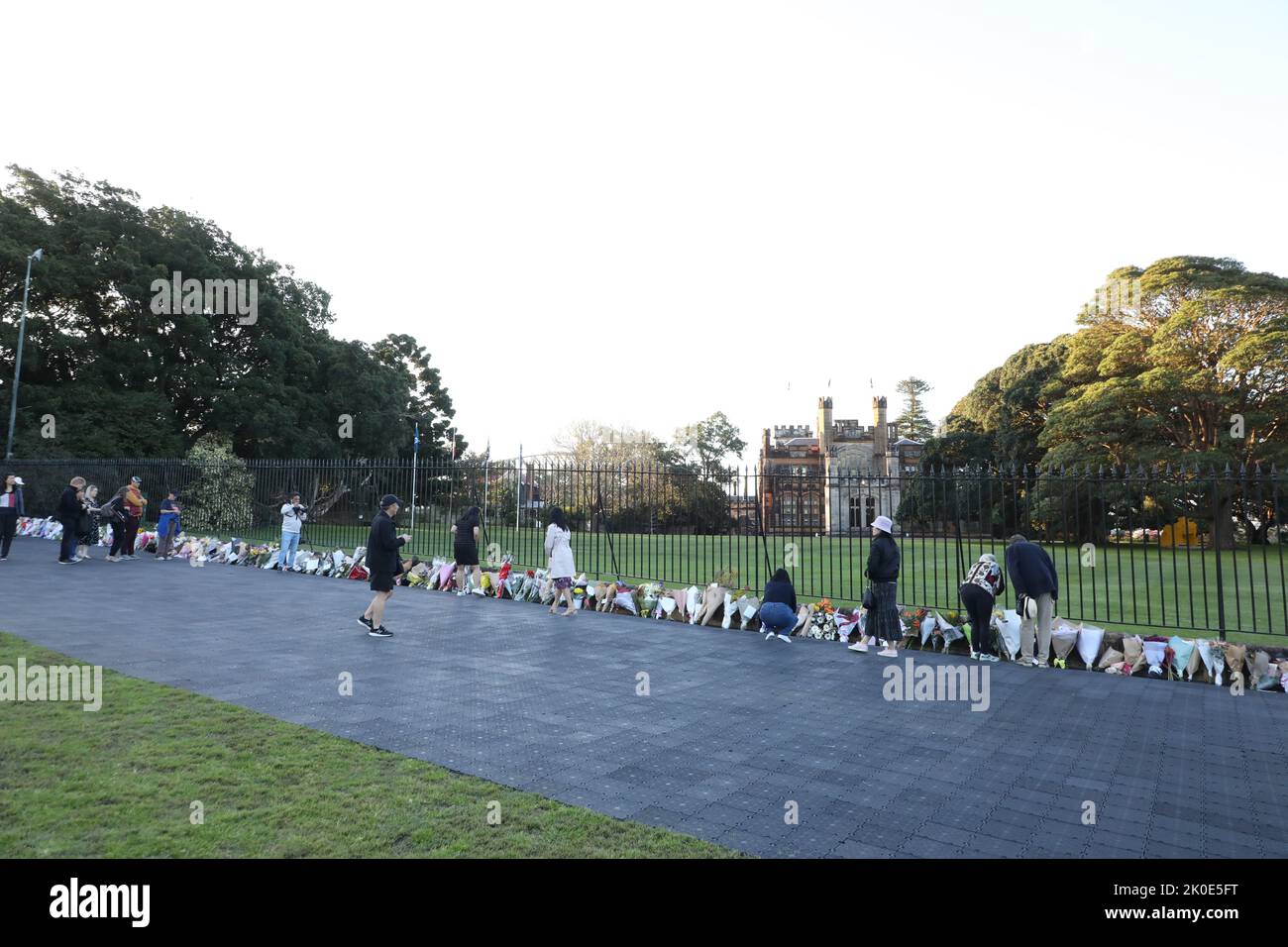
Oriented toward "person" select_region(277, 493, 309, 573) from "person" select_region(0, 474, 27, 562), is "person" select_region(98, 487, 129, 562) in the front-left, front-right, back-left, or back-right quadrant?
front-left

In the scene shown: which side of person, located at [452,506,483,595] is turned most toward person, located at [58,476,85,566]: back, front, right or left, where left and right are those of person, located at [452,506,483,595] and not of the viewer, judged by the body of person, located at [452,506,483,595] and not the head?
left

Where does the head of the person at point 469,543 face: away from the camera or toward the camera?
away from the camera

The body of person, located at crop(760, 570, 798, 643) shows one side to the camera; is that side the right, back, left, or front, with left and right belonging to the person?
back

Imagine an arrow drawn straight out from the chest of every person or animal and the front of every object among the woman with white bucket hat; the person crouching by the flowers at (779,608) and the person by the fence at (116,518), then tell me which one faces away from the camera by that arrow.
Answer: the person crouching by the flowers at (779,608)

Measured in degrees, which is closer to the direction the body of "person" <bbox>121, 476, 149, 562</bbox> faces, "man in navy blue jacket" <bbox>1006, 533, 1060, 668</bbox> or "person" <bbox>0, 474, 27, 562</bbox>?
the man in navy blue jacket

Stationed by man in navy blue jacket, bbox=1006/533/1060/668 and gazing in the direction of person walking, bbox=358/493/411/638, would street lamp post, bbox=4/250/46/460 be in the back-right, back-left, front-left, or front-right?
front-right

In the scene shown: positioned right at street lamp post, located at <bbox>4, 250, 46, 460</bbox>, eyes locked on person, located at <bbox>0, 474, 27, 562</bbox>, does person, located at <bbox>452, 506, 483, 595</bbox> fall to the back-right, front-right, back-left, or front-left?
front-left

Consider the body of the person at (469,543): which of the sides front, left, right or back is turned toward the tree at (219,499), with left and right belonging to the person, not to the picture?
left
